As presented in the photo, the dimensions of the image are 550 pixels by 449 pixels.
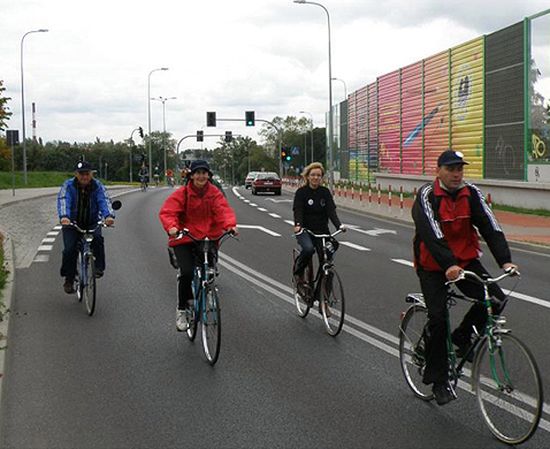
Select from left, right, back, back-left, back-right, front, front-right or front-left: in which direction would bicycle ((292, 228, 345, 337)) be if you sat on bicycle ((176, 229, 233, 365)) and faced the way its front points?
back-left

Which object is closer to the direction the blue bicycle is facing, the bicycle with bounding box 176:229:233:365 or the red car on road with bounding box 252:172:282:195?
the bicycle

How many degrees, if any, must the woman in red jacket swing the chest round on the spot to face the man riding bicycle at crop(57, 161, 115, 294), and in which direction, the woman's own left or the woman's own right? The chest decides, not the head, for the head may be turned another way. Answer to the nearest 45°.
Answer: approximately 135° to the woman's own right

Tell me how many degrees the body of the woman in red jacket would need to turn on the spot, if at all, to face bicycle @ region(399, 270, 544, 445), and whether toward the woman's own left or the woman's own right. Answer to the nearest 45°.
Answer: approximately 45° to the woman's own left

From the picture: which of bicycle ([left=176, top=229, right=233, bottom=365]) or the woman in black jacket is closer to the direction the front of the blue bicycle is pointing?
the bicycle

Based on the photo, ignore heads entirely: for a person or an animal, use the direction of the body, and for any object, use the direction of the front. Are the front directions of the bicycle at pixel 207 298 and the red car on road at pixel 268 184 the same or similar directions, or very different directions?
very different directions

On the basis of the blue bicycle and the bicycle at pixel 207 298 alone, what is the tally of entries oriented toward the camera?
2

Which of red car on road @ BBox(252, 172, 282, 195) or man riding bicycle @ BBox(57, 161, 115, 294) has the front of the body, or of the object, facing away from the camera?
the red car on road

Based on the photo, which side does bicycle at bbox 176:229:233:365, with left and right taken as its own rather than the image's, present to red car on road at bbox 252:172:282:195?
back

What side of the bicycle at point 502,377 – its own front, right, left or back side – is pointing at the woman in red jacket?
back

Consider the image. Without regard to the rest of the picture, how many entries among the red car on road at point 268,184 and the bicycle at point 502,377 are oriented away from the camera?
1
